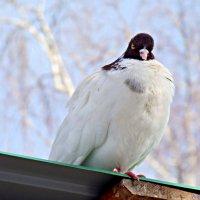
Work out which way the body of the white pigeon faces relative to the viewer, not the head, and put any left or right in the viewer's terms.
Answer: facing the viewer and to the right of the viewer
